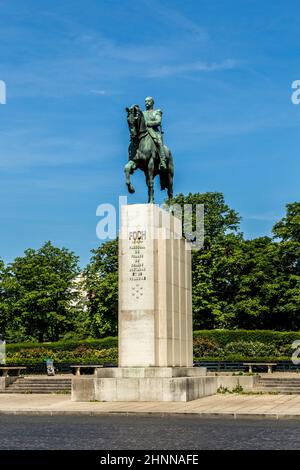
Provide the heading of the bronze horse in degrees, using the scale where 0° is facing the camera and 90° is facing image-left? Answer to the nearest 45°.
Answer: approximately 45°
